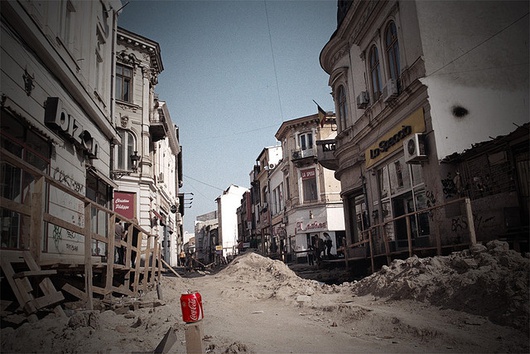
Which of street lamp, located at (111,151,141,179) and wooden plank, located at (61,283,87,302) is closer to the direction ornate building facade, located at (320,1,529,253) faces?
the wooden plank

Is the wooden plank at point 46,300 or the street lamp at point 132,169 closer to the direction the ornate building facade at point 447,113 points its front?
the wooden plank
